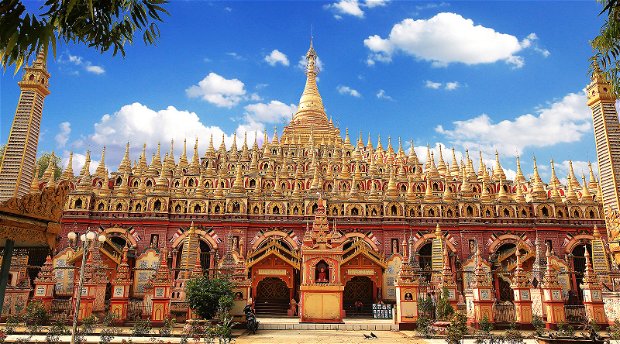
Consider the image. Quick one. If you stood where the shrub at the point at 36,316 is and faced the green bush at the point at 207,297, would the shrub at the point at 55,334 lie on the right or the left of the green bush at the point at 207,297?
right

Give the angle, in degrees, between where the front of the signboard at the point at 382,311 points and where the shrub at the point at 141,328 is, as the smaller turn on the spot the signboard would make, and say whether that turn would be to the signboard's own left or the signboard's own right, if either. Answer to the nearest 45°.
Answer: approximately 45° to the signboard's own right

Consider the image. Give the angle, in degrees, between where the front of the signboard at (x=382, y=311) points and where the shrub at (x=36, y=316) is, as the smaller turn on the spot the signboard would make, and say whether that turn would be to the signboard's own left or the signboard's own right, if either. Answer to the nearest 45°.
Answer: approximately 45° to the signboard's own right

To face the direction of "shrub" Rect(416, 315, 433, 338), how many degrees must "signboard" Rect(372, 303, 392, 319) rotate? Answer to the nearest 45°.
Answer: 0° — it already faces it

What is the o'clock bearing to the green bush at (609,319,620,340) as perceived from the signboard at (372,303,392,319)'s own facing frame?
The green bush is roughly at 10 o'clock from the signboard.

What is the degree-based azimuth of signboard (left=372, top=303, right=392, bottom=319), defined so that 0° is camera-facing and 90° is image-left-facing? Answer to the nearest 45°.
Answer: approximately 0°

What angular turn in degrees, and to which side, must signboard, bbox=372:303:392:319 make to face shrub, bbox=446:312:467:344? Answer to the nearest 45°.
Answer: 0° — it already faces it

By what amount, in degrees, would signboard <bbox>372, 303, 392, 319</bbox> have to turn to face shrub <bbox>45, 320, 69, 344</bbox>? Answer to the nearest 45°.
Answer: approximately 45° to its right

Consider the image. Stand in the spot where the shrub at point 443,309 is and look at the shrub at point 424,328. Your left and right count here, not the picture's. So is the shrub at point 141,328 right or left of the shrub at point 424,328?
right
